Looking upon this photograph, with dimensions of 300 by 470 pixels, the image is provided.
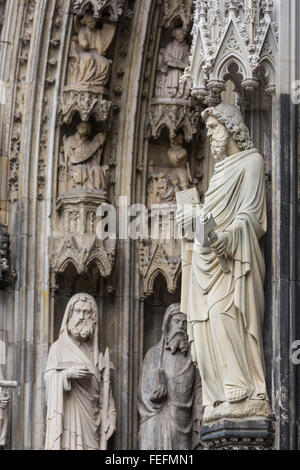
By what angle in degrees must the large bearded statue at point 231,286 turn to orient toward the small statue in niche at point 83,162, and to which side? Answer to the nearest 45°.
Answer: approximately 90° to its right

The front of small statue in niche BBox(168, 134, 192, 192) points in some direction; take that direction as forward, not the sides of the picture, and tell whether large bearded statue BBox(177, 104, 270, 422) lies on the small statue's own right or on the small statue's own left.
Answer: on the small statue's own left

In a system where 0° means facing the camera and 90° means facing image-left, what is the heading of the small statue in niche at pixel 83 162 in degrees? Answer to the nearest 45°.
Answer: approximately 0°

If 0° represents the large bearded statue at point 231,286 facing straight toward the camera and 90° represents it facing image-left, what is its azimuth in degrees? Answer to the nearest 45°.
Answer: approximately 45°
